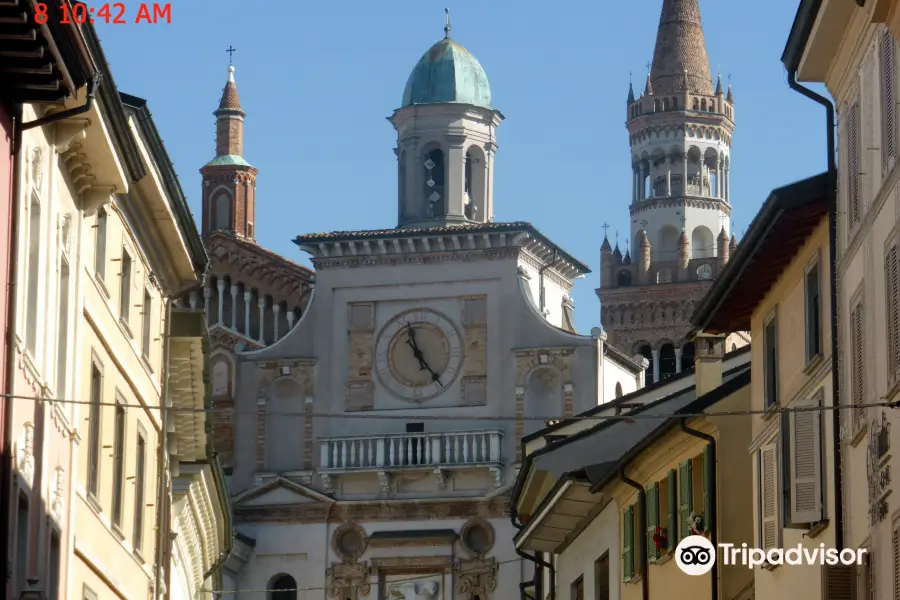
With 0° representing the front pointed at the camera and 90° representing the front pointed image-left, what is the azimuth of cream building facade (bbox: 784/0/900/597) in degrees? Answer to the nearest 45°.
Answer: approximately 90°

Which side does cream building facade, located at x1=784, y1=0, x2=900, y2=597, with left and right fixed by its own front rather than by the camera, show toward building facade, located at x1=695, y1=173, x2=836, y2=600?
right
